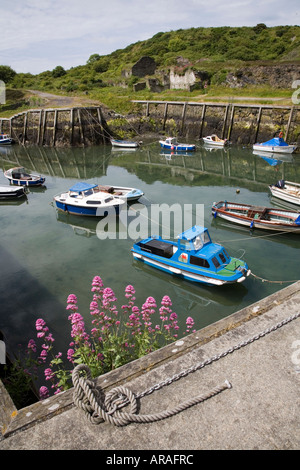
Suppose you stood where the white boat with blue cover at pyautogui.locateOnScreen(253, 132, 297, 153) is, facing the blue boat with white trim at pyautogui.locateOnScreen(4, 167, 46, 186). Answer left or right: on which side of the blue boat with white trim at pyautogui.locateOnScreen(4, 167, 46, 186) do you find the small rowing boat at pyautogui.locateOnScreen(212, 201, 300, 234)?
left

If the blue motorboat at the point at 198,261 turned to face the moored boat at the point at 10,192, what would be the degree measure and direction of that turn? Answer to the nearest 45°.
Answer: approximately 180°

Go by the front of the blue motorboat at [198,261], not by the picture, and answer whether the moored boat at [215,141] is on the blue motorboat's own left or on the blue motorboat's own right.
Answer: on the blue motorboat's own left

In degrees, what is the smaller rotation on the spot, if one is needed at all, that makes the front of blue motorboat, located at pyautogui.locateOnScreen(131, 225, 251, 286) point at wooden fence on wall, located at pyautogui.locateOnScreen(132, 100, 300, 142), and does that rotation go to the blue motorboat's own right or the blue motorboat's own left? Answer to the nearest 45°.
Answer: approximately 135° to the blue motorboat's own left

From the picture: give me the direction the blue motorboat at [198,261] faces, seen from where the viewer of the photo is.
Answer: facing the viewer and to the right of the viewer

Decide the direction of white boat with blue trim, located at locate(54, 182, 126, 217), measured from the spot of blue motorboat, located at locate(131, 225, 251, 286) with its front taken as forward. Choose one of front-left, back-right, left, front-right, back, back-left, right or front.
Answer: back

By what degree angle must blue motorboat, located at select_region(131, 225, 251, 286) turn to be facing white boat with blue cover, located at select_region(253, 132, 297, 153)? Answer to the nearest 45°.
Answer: approximately 135° to its left
